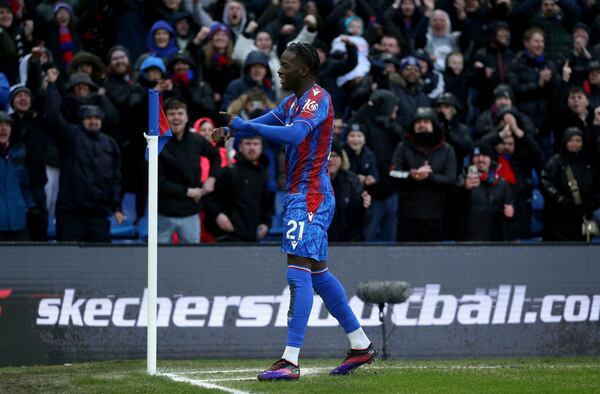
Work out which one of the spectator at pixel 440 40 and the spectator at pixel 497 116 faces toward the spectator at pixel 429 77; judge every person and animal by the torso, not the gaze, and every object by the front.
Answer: the spectator at pixel 440 40

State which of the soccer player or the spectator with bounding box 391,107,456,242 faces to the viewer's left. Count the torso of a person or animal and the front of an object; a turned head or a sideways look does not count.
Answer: the soccer player

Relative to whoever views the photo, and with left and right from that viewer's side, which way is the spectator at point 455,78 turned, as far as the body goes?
facing the viewer

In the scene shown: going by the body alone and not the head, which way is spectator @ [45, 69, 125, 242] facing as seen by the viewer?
toward the camera

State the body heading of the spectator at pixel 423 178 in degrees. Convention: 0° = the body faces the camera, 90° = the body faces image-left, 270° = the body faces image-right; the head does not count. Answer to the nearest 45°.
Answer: approximately 0°

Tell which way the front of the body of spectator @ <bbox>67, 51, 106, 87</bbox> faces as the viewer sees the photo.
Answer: toward the camera

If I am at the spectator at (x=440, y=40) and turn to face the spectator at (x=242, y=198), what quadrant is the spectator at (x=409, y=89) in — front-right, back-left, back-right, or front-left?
front-left

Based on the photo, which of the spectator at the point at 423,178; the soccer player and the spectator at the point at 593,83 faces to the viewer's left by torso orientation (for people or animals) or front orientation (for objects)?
the soccer player

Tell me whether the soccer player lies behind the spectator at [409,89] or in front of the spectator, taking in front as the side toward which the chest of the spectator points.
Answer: in front

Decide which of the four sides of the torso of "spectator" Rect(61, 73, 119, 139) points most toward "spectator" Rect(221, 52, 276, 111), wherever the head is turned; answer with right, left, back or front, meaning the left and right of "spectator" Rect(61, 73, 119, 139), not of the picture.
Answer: left

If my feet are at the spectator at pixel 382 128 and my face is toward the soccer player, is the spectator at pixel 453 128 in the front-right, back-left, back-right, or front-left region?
back-left

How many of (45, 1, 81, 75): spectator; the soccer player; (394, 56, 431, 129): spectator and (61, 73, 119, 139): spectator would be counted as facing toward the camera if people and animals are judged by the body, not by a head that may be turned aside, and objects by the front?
3

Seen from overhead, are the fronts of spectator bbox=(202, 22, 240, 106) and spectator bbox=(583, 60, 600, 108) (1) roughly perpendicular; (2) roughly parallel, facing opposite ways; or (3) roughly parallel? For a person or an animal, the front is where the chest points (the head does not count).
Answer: roughly parallel

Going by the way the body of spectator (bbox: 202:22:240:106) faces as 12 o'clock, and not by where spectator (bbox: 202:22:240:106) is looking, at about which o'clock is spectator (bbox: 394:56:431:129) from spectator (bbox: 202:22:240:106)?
spectator (bbox: 394:56:431:129) is roughly at 9 o'clock from spectator (bbox: 202:22:240:106).

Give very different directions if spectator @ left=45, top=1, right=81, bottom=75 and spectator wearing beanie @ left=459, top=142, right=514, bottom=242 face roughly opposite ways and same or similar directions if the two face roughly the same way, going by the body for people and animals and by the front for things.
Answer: same or similar directions

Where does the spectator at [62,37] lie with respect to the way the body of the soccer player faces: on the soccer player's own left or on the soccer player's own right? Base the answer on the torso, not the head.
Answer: on the soccer player's own right

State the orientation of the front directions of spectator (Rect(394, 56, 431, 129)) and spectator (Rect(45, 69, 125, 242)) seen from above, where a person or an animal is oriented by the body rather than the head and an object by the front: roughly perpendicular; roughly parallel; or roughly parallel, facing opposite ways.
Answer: roughly parallel

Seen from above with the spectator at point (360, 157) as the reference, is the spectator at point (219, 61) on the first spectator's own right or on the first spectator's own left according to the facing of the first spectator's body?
on the first spectator's own right
